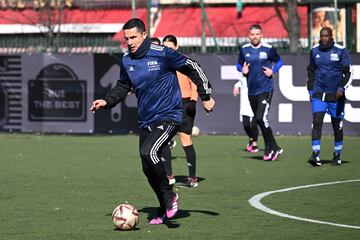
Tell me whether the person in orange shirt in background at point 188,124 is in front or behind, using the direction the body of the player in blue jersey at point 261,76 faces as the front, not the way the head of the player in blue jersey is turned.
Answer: in front

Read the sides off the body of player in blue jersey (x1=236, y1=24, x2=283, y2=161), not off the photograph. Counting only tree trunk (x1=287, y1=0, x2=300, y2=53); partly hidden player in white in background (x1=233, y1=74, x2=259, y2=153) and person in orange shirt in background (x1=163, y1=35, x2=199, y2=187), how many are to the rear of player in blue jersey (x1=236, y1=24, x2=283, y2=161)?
2

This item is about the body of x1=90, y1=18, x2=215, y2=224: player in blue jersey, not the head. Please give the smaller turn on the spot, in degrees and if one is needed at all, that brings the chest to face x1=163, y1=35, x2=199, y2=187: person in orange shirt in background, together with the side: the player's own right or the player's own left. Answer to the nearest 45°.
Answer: approximately 135° to the player's own right

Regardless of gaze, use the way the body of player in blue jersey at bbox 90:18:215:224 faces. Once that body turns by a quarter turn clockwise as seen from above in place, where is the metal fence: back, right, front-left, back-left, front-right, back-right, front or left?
front-right

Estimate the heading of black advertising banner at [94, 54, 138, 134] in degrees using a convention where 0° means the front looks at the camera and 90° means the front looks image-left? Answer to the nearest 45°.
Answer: approximately 0°

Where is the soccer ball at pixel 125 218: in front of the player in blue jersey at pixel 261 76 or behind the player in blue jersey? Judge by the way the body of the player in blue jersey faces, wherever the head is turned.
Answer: in front

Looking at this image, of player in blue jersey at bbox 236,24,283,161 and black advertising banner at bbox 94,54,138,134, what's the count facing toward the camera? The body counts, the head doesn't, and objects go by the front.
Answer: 2
